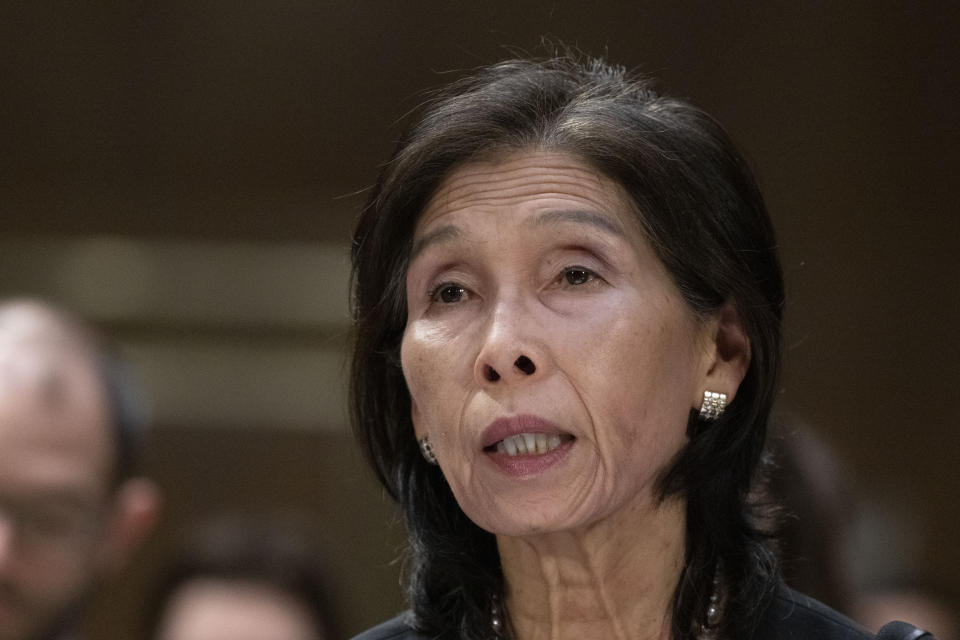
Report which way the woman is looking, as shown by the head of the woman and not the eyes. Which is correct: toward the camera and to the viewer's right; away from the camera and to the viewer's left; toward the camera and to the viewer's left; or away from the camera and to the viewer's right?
toward the camera and to the viewer's left

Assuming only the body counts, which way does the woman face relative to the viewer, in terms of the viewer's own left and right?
facing the viewer and to the left of the viewer

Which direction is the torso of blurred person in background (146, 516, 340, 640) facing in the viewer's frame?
toward the camera

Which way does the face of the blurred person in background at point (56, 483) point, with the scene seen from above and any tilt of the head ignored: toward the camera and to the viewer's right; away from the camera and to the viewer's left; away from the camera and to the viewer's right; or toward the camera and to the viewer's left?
toward the camera and to the viewer's left

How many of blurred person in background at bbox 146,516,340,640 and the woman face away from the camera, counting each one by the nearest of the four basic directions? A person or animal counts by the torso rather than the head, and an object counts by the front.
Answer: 0
